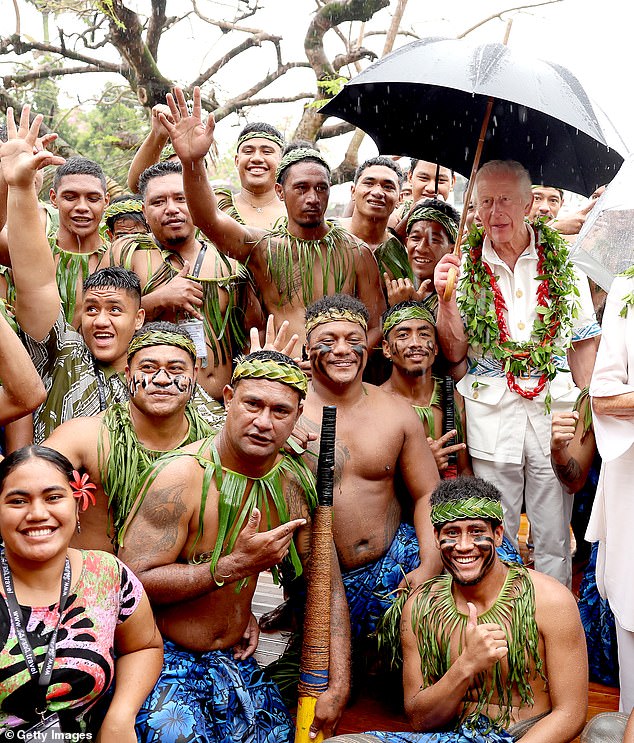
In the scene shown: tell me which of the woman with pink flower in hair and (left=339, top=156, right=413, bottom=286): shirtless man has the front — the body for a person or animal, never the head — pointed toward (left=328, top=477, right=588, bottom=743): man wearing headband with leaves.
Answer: the shirtless man

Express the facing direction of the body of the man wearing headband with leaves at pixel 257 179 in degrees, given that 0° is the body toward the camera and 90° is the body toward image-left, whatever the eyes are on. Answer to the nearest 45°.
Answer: approximately 0°

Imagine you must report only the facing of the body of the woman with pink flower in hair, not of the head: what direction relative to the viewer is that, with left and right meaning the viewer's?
facing the viewer

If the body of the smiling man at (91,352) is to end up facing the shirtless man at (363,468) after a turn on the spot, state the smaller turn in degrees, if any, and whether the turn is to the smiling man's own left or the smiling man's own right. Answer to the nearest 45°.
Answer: approximately 135° to the smiling man's own left

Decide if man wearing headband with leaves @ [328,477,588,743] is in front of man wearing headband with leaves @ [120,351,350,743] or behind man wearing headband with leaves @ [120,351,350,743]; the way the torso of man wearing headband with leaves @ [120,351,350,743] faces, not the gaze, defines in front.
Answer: in front

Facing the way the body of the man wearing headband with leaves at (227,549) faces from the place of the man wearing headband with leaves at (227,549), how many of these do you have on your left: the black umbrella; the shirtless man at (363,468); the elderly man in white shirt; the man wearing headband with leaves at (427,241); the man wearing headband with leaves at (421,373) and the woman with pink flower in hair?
5

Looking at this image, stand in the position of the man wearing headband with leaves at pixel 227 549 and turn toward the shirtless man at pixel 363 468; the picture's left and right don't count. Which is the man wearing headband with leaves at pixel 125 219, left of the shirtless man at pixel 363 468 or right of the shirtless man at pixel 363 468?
left

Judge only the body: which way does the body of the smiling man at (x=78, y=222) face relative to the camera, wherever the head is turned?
toward the camera

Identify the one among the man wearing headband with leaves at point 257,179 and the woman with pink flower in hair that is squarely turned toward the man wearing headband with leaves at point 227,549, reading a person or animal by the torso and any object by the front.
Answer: the man wearing headband with leaves at point 257,179

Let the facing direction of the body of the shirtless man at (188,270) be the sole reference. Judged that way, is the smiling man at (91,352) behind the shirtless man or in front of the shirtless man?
in front

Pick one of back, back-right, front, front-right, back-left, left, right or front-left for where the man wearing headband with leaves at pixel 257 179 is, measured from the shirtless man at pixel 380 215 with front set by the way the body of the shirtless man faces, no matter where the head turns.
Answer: back-right
